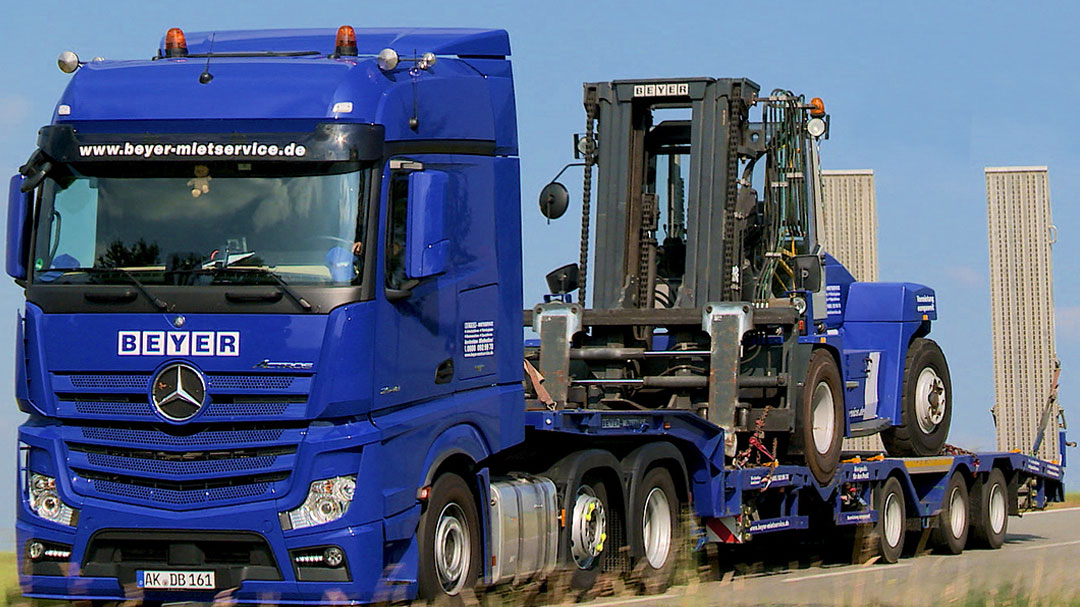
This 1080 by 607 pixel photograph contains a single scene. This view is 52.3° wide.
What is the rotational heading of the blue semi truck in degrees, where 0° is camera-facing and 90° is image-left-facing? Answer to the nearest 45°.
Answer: approximately 45°
